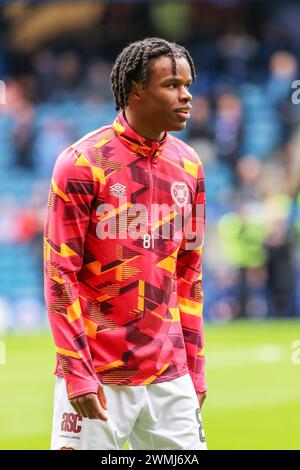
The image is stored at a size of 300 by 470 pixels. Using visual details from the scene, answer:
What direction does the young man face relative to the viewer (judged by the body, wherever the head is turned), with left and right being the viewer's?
facing the viewer and to the right of the viewer
